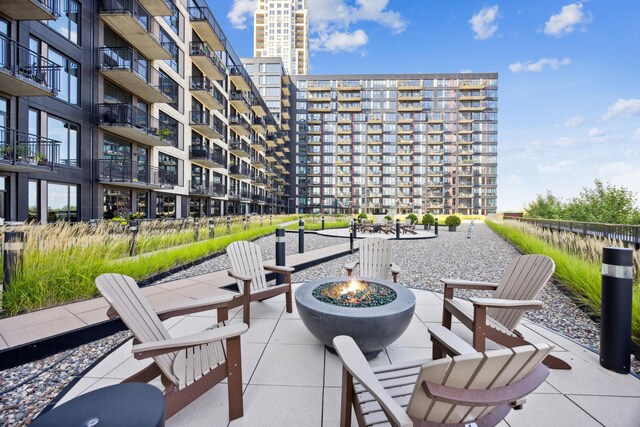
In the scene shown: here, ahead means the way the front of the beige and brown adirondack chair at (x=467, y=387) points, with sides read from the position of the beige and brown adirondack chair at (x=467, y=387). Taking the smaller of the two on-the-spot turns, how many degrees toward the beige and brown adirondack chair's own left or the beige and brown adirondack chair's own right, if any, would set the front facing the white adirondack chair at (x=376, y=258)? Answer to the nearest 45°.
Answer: approximately 45° to the beige and brown adirondack chair's own right

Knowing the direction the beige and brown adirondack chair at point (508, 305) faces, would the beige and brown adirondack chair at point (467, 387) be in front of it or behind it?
in front

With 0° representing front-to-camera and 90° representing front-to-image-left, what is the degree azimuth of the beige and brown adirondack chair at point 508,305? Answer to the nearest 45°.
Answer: approximately 45°

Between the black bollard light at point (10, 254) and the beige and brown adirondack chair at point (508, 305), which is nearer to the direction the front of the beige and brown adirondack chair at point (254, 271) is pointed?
the beige and brown adirondack chair at point (508, 305)

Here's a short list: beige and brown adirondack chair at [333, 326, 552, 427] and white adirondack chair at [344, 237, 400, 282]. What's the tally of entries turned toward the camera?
1

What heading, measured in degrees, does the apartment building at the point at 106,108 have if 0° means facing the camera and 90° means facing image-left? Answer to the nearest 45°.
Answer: approximately 315°

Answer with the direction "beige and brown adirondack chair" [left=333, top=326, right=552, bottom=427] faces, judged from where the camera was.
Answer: facing away from the viewer and to the left of the viewer

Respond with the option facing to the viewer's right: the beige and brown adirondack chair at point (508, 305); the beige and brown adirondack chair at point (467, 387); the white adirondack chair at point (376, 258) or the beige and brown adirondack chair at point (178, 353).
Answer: the beige and brown adirondack chair at point (178, 353)

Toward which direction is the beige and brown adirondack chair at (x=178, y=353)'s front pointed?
to the viewer's right

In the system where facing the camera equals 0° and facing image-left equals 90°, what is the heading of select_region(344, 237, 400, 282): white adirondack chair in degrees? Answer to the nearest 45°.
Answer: approximately 0°
